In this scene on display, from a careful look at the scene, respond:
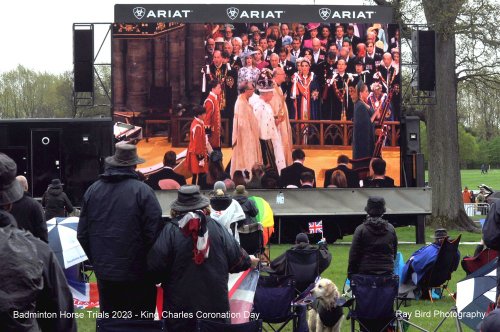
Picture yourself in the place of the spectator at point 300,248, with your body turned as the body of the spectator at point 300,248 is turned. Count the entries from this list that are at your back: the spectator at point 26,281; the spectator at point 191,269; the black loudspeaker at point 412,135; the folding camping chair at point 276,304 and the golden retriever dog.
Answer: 4

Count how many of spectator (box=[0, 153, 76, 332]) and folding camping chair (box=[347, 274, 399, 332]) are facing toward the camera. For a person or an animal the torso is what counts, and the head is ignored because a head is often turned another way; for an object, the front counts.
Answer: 0

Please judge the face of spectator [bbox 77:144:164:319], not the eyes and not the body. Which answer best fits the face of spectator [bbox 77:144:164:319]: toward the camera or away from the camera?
away from the camera

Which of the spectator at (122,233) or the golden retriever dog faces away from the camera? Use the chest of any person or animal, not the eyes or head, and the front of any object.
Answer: the spectator

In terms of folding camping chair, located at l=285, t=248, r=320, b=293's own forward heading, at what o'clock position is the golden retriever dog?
The golden retriever dog is roughly at 6 o'clock from the folding camping chair.

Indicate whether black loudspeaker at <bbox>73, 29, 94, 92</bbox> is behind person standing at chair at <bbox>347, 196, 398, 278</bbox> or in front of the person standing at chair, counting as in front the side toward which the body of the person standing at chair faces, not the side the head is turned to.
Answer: in front

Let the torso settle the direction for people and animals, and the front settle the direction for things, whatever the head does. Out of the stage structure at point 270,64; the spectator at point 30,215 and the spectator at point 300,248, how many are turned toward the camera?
1

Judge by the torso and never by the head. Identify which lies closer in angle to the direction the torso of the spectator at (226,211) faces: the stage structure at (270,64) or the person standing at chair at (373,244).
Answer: the stage structure

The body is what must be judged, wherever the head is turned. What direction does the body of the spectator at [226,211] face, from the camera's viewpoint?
away from the camera

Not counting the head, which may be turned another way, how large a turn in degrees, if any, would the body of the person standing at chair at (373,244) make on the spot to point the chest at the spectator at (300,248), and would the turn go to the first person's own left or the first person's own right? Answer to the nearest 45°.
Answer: approximately 45° to the first person's own left

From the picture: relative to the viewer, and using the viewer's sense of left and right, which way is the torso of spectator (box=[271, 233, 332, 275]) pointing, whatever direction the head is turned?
facing away from the viewer

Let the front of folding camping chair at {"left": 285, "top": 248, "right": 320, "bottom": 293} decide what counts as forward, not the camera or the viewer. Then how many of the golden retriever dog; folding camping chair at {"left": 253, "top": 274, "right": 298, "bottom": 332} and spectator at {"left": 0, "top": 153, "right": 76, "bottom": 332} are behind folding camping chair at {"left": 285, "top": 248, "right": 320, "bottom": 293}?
3

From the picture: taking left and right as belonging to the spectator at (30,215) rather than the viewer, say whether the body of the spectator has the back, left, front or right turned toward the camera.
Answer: back

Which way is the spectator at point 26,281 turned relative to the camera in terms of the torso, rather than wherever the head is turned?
away from the camera

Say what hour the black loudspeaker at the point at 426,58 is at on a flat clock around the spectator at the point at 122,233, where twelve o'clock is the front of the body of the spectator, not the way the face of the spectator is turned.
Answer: The black loudspeaker is roughly at 1 o'clock from the spectator.

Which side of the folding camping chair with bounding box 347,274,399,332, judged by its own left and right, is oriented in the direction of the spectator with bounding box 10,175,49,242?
left

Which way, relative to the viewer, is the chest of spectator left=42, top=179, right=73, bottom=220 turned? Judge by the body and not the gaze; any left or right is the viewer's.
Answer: facing away from the viewer

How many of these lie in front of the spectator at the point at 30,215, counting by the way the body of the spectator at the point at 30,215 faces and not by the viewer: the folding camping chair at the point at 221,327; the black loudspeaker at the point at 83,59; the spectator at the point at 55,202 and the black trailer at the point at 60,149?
3

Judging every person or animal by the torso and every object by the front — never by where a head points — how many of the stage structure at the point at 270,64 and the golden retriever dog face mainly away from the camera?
0
